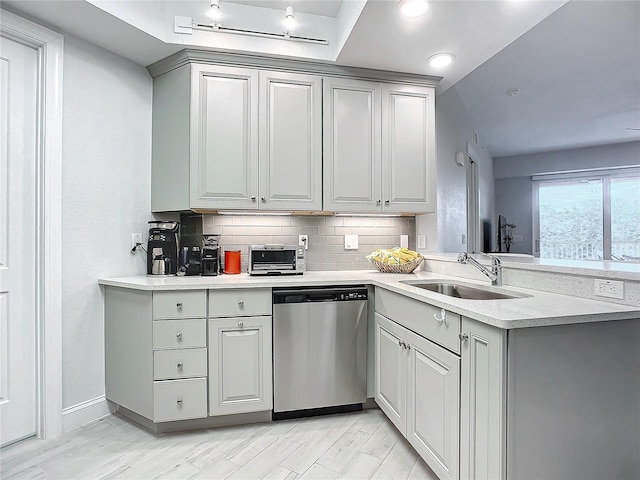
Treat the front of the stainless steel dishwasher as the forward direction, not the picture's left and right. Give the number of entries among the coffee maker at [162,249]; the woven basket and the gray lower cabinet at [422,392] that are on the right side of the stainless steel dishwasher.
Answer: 1

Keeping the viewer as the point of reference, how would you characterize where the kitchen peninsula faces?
facing the viewer and to the left of the viewer

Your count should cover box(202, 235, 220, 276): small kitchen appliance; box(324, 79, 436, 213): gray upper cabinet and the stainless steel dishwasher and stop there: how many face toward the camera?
3

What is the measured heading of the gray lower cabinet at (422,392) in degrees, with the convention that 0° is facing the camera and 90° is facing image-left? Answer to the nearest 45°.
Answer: approximately 45°

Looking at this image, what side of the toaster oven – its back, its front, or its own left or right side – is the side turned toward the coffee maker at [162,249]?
right

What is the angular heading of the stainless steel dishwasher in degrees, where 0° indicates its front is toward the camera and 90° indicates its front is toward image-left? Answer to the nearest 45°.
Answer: approximately 0°

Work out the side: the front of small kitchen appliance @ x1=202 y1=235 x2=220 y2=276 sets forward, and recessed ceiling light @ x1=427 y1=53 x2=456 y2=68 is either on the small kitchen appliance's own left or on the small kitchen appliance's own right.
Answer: on the small kitchen appliance's own left

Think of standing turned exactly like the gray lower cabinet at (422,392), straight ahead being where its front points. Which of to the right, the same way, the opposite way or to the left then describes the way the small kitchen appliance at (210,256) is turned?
to the left

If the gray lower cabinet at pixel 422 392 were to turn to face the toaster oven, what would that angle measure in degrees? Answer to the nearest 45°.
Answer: approximately 90° to its right

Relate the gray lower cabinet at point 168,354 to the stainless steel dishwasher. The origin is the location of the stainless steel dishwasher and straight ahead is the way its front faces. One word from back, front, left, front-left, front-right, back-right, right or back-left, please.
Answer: right

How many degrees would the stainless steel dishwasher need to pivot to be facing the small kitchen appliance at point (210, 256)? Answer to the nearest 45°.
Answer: approximately 90° to its right
